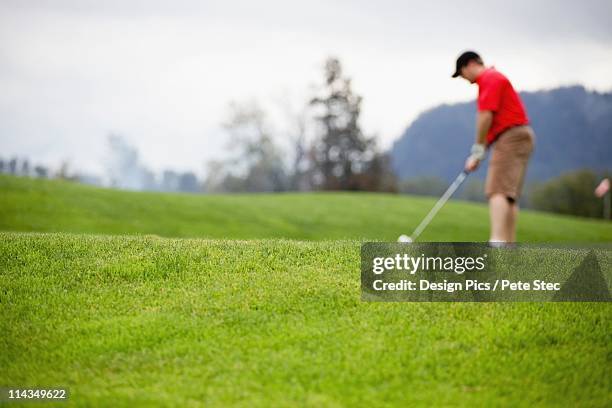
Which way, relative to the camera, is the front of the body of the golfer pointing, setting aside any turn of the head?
to the viewer's left

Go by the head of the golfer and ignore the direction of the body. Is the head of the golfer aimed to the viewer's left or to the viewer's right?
to the viewer's left
